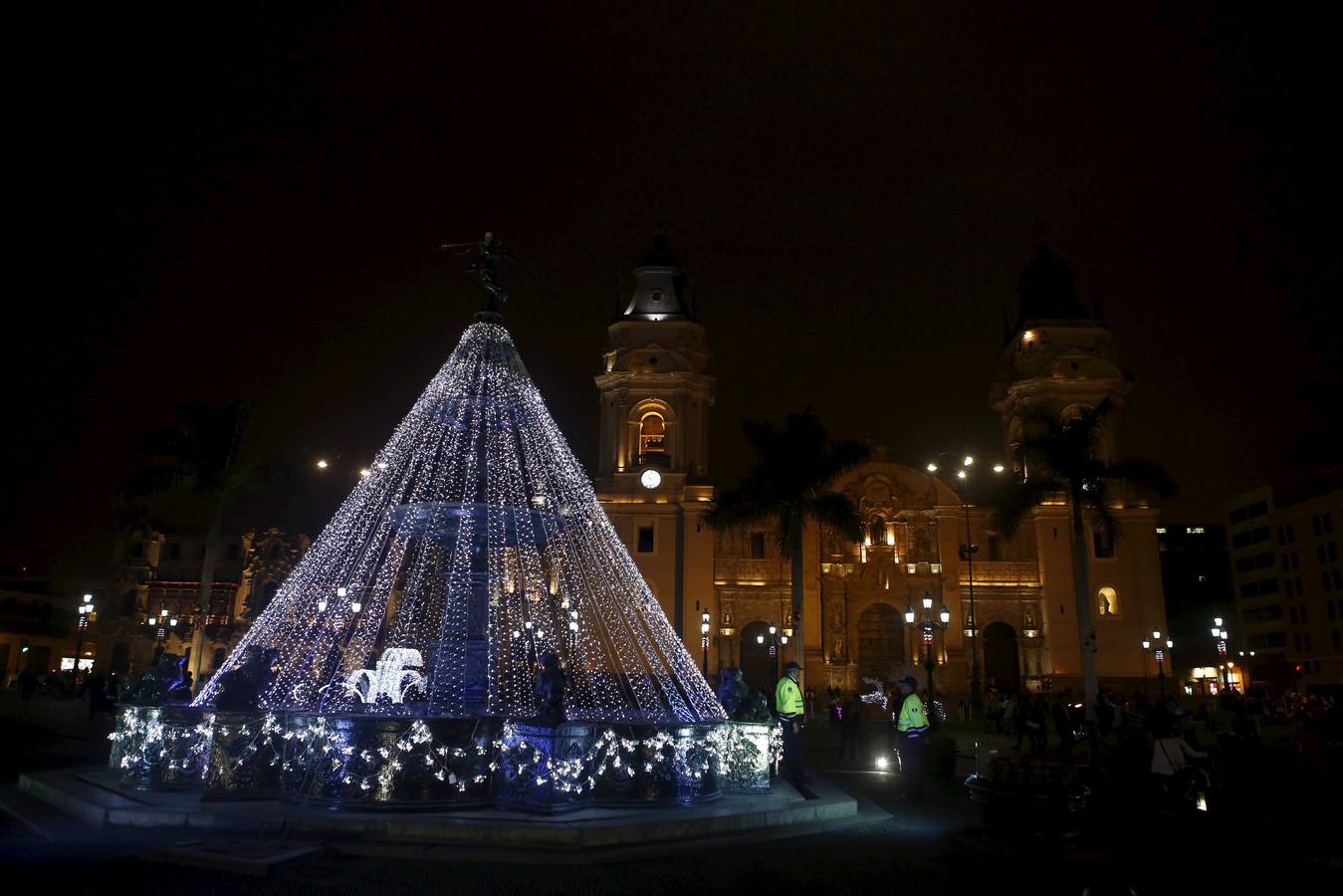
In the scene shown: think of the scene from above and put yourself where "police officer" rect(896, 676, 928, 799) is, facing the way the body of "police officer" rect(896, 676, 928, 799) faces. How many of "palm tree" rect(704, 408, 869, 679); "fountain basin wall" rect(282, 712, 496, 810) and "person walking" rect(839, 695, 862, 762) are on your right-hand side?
2

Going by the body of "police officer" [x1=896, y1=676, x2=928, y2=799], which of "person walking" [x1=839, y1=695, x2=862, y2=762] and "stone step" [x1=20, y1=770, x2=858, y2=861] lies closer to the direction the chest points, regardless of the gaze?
the stone step

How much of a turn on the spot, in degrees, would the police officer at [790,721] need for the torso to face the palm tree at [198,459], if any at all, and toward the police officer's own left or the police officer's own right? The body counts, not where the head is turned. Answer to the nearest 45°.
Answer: approximately 135° to the police officer's own left

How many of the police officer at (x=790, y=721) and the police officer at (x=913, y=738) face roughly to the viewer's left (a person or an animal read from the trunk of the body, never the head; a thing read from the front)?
1

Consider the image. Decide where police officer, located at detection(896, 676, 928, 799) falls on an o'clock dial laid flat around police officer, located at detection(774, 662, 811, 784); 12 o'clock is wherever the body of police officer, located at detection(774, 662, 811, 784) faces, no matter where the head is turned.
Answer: police officer, located at detection(896, 676, 928, 799) is roughly at 12 o'clock from police officer, located at detection(774, 662, 811, 784).

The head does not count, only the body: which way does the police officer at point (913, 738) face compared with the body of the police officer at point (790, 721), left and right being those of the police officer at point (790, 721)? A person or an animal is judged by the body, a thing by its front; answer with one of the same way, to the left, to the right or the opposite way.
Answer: the opposite way

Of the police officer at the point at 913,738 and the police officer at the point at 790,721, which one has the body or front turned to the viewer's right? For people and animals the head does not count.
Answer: the police officer at the point at 790,721

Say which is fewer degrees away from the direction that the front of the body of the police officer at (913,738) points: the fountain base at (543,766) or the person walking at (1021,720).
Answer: the fountain base

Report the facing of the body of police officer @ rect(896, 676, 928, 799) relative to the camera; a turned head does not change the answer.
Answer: to the viewer's left
